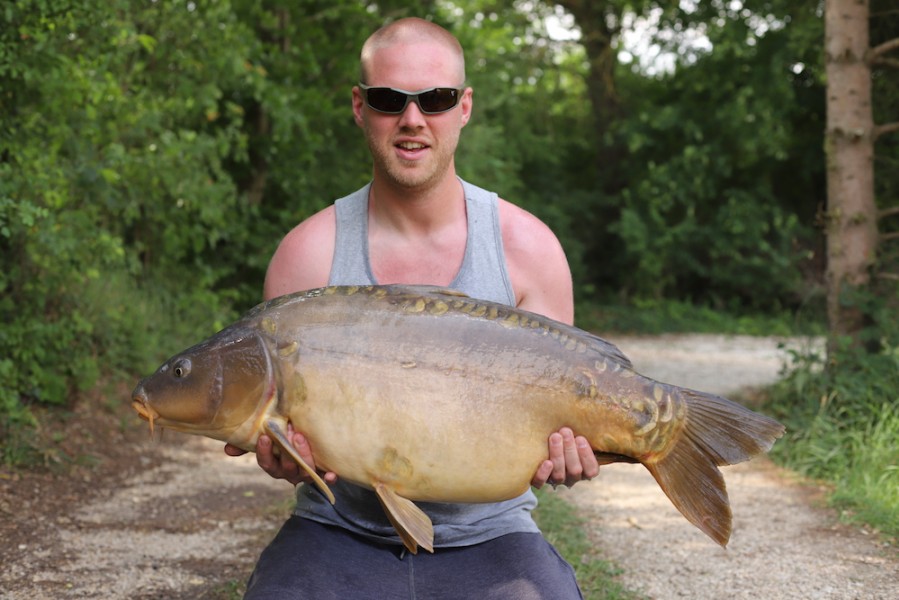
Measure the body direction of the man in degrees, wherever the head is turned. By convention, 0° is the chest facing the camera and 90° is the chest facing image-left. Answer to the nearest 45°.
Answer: approximately 0°

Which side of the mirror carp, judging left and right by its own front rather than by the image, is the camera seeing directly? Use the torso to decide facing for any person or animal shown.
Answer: left
